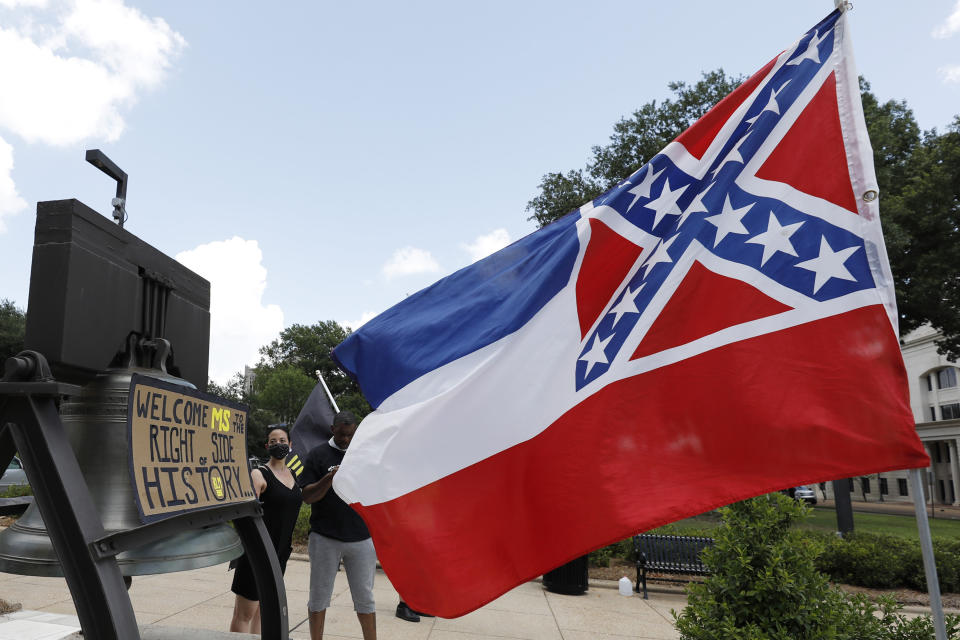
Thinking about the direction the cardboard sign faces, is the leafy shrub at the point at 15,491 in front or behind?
behind

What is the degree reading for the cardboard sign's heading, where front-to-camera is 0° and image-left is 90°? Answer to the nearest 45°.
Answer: approximately 315°

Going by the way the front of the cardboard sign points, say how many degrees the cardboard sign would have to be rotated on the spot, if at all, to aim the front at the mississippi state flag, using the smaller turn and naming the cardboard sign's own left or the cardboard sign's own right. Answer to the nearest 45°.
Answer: approximately 45° to the cardboard sign's own left

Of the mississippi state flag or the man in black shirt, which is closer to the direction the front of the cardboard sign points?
the mississippi state flag
